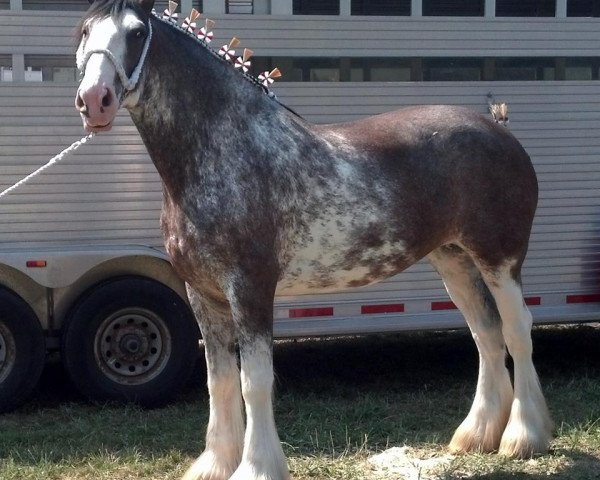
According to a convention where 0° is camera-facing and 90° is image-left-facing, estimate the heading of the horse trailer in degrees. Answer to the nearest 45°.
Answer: approximately 270°

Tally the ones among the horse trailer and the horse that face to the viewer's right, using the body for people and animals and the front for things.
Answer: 1

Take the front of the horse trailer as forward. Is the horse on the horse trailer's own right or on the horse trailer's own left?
on the horse trailer's own right

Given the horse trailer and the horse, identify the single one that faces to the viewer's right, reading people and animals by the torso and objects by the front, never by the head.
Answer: the horse trailer

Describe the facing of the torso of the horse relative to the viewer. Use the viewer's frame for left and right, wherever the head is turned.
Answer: facing the viewer and to the left of the viewer
